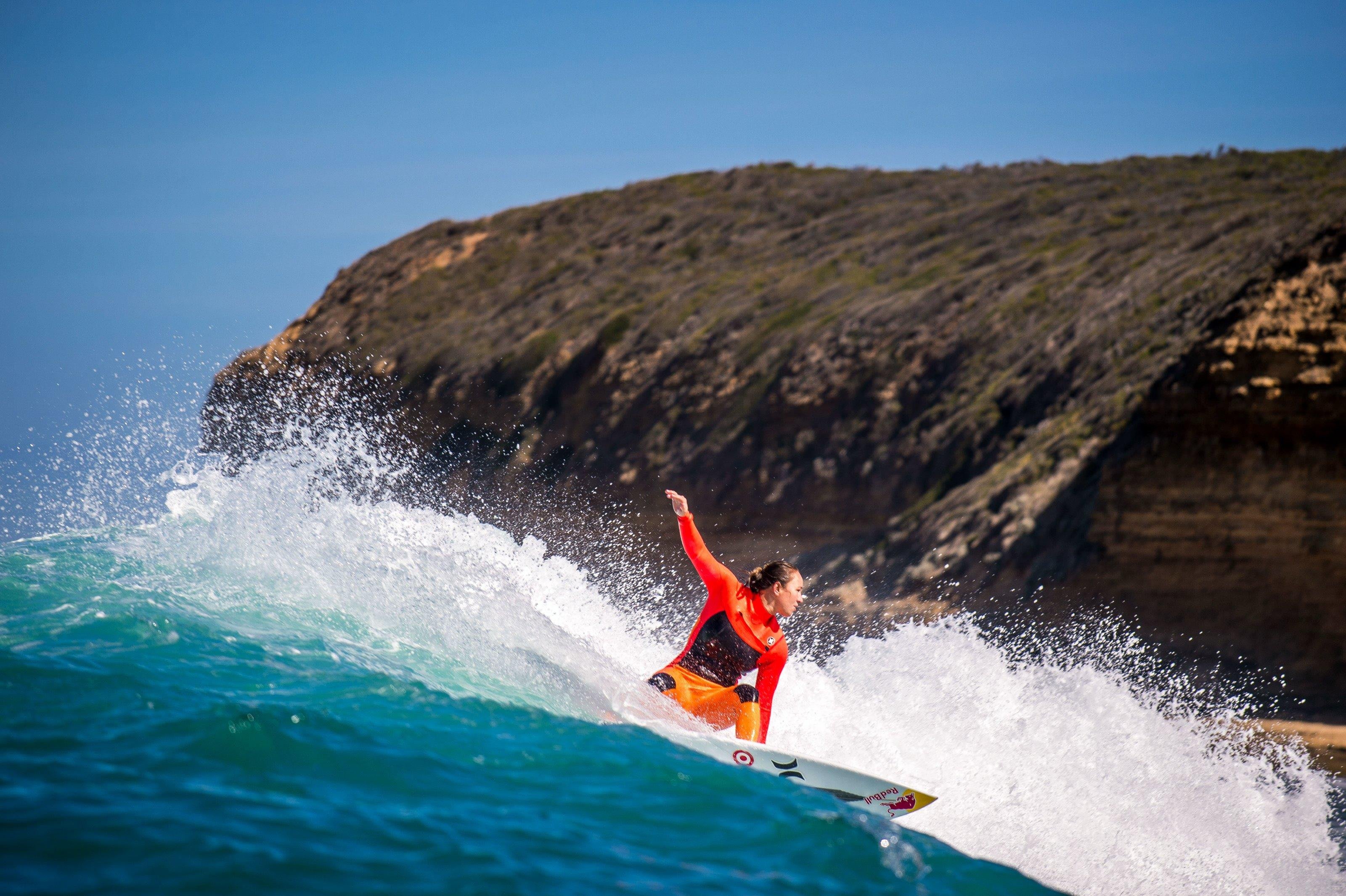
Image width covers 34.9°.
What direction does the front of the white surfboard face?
to the viewer's right

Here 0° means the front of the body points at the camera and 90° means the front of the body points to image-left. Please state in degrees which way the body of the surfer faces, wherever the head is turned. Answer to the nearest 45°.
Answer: approximately 315°

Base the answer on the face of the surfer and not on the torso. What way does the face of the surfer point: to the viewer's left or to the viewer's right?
to the viewer's right

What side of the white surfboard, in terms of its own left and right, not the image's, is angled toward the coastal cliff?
left
